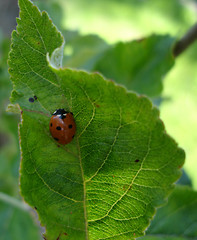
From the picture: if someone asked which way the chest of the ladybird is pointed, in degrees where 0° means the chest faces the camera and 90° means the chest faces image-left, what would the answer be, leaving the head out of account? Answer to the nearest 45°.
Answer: approximately 180°
